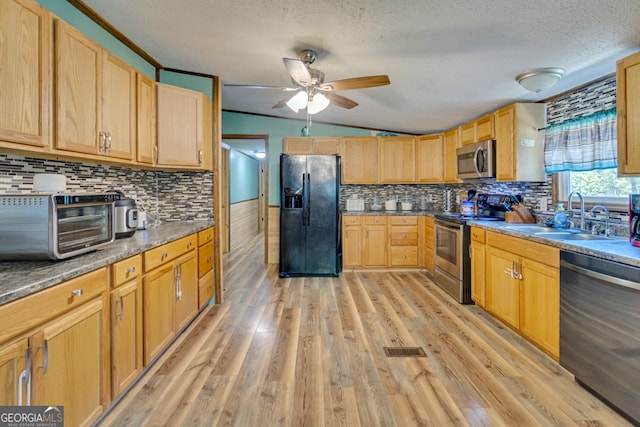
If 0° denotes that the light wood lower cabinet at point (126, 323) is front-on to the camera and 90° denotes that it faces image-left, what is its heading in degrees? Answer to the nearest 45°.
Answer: approximately 315°

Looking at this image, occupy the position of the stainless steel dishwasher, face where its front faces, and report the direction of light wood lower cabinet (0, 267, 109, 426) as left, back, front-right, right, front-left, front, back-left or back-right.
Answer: front

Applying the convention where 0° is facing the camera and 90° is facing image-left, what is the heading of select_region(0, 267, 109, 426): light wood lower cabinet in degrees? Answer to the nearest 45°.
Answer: approximately 315°

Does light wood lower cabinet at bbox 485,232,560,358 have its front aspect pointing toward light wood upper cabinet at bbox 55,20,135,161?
yes

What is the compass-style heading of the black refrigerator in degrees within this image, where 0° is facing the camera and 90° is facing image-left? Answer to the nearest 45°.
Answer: approximately 0°

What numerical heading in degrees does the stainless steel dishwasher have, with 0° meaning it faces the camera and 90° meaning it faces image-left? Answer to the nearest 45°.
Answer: approximately 45°

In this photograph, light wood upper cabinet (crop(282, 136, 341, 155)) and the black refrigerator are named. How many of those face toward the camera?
2

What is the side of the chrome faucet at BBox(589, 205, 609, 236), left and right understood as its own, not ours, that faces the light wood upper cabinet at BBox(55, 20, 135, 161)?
front

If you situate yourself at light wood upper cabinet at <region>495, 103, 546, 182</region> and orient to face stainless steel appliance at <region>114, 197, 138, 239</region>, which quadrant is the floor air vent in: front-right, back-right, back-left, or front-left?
front-left

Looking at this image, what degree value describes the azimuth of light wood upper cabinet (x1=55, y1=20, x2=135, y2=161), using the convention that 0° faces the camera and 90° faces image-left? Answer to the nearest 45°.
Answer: approximately 315°

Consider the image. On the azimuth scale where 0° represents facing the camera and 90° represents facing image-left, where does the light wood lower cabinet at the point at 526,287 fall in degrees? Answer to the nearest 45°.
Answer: approximately 45°

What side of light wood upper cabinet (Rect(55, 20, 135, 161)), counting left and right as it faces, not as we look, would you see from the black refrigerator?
left
